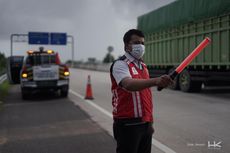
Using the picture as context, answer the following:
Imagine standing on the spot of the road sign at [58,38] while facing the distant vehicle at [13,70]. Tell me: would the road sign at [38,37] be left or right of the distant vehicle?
right

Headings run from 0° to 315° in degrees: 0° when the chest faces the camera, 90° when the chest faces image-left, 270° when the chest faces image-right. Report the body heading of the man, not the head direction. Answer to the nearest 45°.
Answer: approximately 315°

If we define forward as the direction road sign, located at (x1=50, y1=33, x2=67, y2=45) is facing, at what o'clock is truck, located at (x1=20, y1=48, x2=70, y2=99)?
The truck is roughly at 12 o'clock from the road sign.

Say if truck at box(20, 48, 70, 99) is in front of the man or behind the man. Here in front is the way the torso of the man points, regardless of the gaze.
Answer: behind

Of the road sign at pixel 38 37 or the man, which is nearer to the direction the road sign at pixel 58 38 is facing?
the man

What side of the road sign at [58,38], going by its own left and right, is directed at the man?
front

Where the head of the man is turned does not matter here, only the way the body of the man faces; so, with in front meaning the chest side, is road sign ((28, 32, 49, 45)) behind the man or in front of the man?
behind

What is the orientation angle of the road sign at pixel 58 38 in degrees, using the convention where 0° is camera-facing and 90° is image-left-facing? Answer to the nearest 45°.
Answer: approximately 0°

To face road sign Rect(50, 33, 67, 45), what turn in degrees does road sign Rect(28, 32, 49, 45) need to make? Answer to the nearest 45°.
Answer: approximately 135° to its left

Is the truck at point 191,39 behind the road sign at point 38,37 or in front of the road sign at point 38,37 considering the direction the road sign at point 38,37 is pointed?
in front

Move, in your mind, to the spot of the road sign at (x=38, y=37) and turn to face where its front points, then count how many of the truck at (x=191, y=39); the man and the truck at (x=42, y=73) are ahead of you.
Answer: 3
